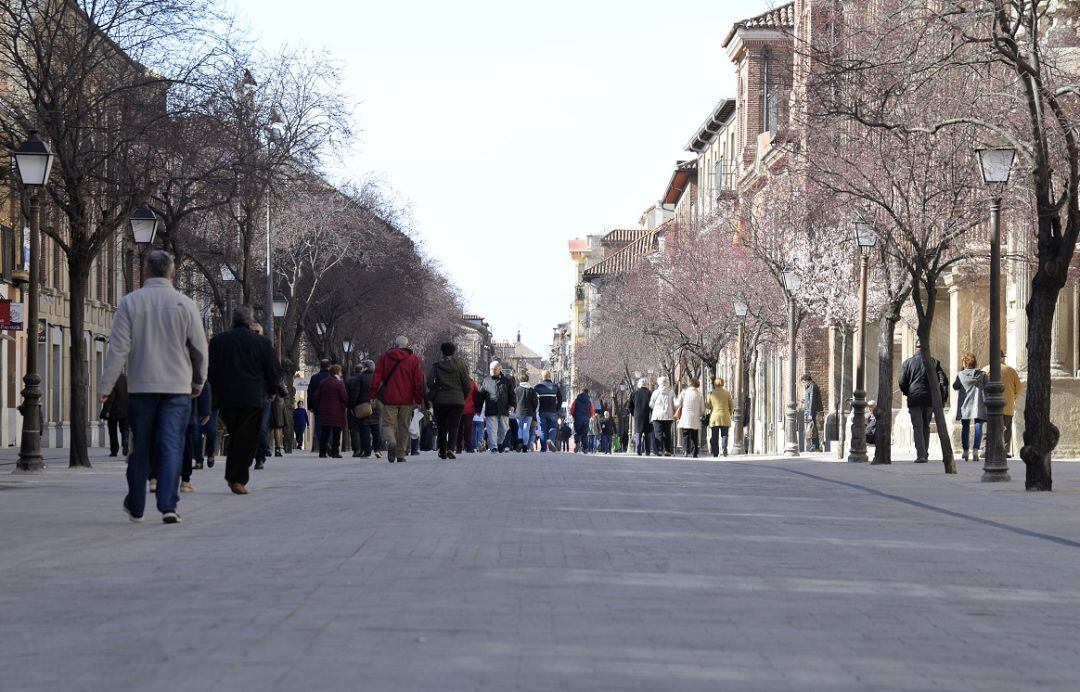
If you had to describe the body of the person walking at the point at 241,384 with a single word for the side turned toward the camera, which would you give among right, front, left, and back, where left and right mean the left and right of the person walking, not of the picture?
back

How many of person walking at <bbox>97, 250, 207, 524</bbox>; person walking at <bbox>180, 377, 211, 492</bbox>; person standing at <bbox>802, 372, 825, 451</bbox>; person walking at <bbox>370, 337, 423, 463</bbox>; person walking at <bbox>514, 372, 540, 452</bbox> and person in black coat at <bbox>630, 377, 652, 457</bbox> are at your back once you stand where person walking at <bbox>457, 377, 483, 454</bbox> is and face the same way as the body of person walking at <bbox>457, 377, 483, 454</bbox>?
3

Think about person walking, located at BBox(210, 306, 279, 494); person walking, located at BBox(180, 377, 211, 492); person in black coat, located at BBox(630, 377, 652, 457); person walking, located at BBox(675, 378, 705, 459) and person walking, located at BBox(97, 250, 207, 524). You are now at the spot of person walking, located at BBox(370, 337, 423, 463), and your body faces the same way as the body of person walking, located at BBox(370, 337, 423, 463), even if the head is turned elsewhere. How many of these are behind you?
3

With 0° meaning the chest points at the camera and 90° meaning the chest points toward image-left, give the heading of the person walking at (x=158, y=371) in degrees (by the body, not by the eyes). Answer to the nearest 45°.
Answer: approximately 180°

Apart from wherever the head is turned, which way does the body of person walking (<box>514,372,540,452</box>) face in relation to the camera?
away from the camera

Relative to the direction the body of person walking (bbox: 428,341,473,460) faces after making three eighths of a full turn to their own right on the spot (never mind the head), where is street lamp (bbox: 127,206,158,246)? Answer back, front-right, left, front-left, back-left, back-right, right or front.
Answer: back-right

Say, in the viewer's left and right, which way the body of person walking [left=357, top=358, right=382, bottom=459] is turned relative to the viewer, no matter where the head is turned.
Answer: facing away from the viewer

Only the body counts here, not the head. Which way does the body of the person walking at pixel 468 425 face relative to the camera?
away from the camera

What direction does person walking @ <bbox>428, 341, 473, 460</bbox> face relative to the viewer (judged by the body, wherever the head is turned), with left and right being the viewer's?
facing away from the viewer

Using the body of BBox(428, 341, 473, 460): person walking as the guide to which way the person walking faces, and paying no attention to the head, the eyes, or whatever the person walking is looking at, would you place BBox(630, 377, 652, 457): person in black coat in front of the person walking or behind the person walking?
in front
